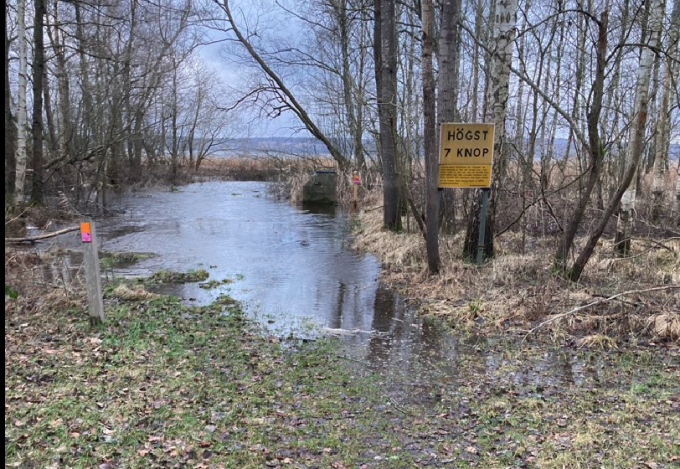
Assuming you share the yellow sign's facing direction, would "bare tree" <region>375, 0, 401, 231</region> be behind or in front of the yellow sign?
behind

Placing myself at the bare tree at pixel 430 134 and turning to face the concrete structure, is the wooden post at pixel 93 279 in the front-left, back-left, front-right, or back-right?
back-left

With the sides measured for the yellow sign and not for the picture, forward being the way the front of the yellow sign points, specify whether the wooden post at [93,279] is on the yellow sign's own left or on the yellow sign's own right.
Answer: on the yellow sign's own right

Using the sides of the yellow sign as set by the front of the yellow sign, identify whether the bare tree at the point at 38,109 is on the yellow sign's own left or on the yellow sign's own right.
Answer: on the yellow sign's own right

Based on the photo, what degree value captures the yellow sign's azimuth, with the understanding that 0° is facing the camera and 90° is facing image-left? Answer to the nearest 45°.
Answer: approximately 0°

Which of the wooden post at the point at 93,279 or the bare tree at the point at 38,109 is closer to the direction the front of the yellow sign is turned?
the wooden post

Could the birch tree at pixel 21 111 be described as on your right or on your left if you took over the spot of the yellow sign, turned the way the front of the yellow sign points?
on your right

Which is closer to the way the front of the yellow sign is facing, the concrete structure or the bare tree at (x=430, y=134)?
the bare tree
